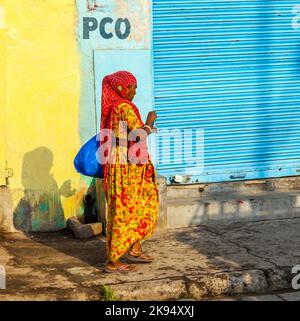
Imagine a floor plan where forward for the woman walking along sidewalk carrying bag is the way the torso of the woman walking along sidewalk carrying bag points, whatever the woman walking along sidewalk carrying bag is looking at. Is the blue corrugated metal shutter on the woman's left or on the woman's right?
on the woman's left

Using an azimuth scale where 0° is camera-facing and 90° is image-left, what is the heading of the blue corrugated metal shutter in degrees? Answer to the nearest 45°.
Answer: approximately 0°

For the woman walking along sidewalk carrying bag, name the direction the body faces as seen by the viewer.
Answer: to the viewer's right

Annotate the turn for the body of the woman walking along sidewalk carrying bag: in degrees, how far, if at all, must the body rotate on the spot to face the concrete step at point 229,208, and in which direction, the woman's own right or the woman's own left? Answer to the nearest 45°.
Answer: approximately 45° to the woman's own left

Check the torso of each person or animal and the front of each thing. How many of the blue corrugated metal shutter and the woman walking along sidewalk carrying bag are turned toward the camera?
1

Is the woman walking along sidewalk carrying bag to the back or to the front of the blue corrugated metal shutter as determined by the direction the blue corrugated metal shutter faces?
to the front

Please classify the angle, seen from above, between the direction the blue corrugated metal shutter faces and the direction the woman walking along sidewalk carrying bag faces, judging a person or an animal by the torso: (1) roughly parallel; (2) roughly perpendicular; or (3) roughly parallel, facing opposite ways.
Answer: roughly perpendicular
